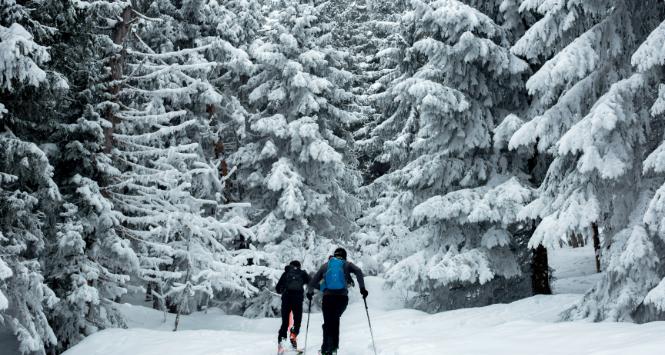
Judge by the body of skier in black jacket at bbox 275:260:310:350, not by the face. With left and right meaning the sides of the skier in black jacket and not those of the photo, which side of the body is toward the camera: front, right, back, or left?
back

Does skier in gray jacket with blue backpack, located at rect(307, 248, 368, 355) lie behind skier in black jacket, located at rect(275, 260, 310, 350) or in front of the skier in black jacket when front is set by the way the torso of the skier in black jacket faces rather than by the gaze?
behind

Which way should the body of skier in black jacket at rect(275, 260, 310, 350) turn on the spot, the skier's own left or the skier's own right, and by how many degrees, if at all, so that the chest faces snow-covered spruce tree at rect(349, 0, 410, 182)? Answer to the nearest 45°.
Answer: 0° — they already face it

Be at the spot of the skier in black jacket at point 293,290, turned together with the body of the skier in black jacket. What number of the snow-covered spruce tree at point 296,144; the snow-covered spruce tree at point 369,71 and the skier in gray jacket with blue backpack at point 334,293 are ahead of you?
2

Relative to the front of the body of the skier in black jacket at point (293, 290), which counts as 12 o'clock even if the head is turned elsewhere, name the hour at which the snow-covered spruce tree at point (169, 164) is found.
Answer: The snow-covered spruce tree is roughly at 11 o'clock from the skier in black jacket.

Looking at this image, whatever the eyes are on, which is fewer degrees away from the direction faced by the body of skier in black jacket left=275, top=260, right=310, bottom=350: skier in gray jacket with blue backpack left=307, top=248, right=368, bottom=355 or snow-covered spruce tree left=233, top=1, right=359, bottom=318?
the snow-covered spruce tree

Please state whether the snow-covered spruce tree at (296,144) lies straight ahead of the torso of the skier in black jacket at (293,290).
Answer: yes

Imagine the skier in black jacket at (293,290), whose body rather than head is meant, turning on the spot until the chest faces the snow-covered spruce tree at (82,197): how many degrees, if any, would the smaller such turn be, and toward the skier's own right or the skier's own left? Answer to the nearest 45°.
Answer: approximately 45° to the skier's own left
